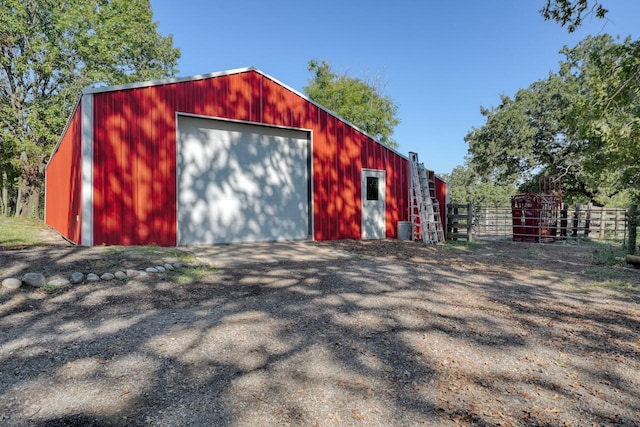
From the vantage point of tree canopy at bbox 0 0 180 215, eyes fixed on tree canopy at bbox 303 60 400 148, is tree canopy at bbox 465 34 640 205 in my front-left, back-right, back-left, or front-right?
front-right

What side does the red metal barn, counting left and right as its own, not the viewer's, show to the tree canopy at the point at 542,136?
left

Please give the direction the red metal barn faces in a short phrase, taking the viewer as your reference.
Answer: facing the viewer and to the right of the viewer

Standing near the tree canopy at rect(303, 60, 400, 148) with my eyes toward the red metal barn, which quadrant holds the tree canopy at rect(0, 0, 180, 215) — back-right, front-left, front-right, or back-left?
front-right

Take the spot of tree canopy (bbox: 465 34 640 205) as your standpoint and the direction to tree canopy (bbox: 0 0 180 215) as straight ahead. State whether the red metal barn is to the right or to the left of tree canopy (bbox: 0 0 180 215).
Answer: left

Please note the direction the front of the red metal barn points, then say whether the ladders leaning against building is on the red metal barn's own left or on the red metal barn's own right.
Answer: on the red metal barn's own left

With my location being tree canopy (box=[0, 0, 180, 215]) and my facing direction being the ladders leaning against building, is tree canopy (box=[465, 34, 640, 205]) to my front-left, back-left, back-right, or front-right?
front-left

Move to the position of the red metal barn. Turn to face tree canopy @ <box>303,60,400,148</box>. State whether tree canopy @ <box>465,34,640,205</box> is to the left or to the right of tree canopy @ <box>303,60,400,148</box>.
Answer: right
